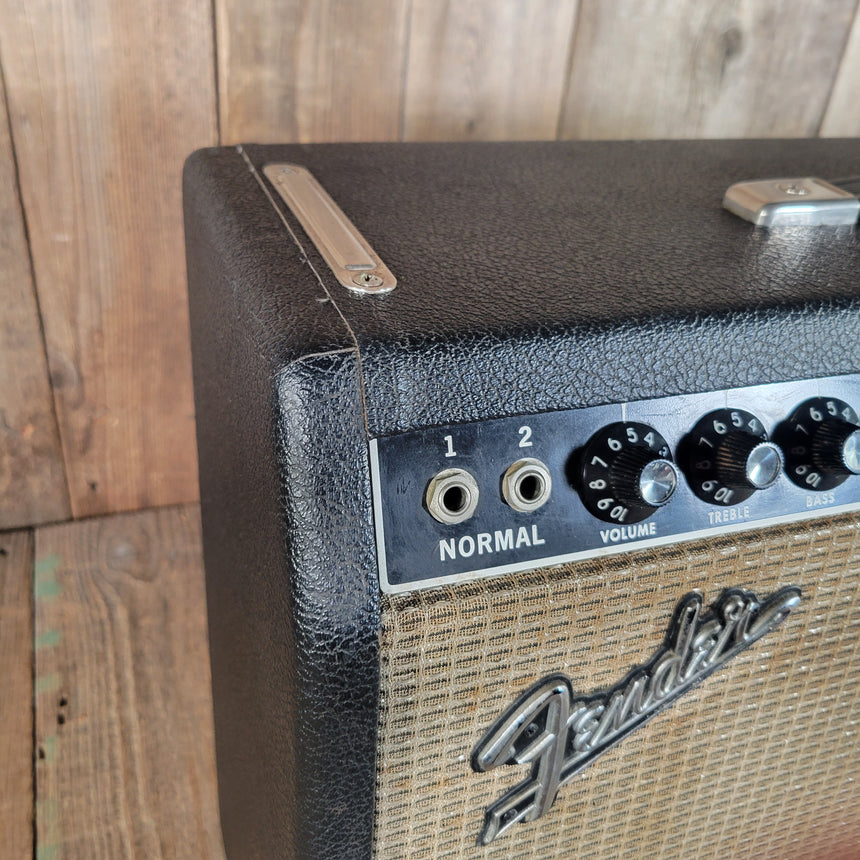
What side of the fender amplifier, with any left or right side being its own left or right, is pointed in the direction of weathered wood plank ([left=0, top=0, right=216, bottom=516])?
back

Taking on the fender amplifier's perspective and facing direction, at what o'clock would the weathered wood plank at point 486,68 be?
The weathered wood plank is roughly at 7 o'clock from the fender amplifier.

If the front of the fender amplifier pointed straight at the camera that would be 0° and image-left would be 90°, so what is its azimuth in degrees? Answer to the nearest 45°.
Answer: approximately 315°

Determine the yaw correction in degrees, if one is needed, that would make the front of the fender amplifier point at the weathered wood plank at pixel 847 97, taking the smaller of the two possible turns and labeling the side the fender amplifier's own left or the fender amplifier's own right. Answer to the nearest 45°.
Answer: approximately 135° to the fender amplifier's own left

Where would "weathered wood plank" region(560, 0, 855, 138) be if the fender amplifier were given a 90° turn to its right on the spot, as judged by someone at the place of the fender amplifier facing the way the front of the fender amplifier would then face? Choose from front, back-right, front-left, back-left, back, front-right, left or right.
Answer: back-right
